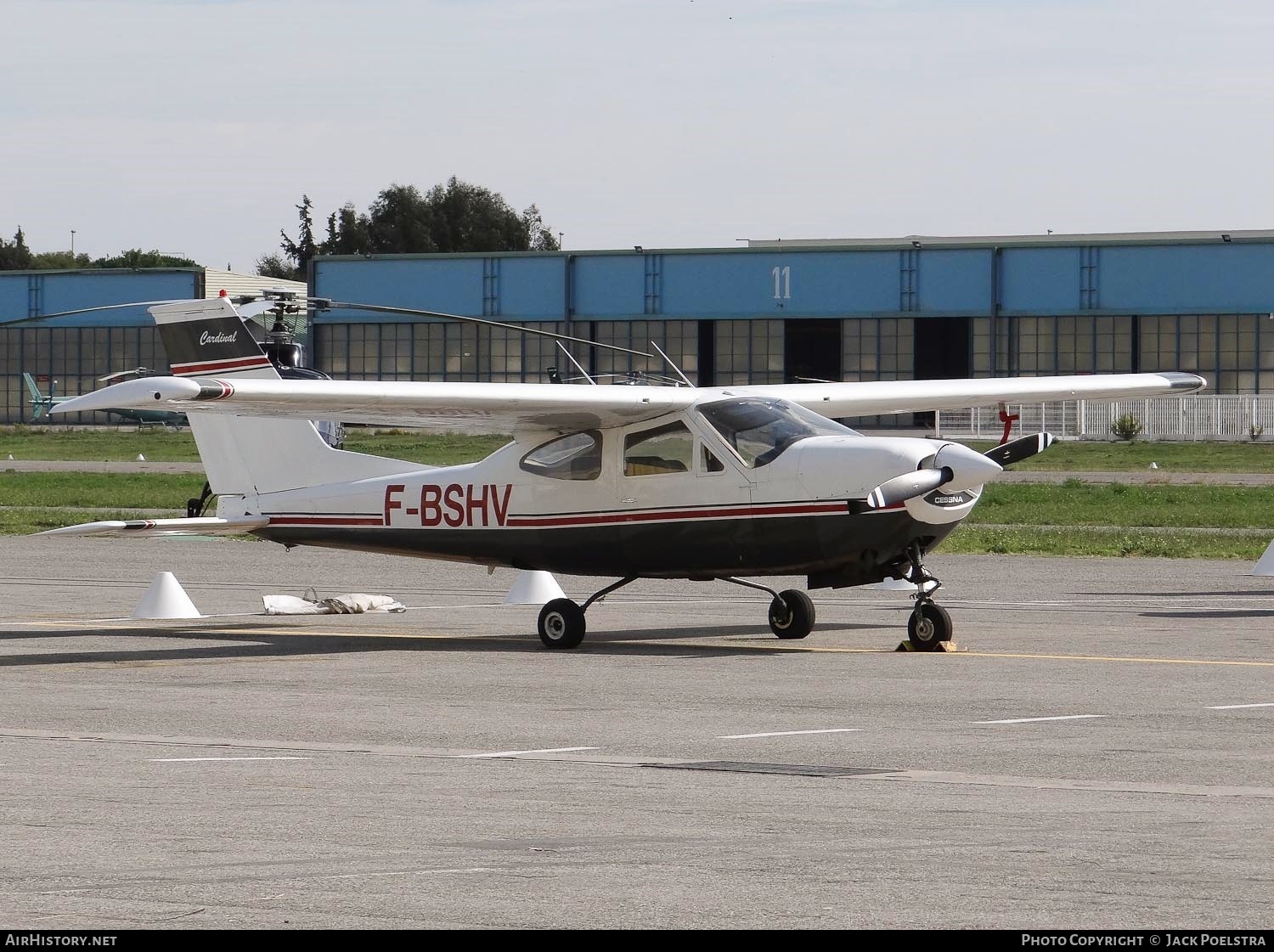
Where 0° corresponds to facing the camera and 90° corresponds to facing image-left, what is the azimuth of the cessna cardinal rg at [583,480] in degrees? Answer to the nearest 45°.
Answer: approximately 315°

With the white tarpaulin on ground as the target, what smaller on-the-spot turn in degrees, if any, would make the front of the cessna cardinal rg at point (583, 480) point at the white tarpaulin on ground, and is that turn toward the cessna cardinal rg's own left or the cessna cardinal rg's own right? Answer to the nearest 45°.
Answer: approximately 180°

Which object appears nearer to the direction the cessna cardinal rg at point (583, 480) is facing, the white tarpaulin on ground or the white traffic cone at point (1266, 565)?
the white traffic cone

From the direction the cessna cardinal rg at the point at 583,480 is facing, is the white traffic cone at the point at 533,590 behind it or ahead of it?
behind

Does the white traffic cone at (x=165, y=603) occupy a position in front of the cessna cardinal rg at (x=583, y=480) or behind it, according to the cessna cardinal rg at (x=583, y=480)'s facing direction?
behind
